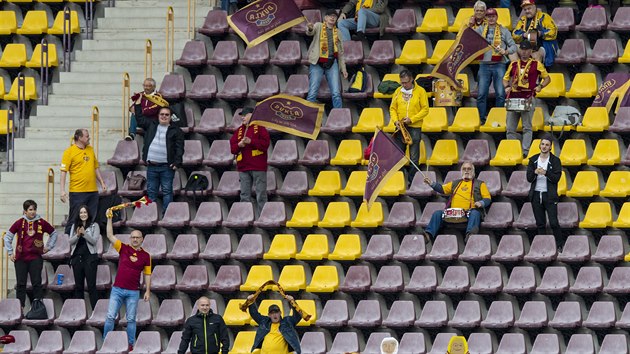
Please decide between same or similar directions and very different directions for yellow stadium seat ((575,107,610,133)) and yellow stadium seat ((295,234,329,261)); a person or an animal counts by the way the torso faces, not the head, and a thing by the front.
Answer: same or similar directions

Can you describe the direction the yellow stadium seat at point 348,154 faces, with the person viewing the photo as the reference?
facing the viewer and to the left of the viewer

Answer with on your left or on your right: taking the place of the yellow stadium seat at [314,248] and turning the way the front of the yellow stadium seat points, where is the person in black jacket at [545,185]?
on your left

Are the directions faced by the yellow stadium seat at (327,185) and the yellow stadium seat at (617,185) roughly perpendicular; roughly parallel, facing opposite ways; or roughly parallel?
roughly parallel

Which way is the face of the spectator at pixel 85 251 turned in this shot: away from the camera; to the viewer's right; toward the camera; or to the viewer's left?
toward the camera

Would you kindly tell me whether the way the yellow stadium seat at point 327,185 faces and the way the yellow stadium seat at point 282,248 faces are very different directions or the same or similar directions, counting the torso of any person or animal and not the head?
same or similar directions

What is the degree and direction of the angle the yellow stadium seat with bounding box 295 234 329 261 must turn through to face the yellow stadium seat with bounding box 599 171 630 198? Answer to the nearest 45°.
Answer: approximately 135° to its left

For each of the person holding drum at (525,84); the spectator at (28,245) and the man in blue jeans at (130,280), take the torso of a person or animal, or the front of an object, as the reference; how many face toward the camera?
3

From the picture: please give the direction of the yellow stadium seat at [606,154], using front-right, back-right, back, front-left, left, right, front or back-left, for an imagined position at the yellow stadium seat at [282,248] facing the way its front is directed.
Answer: back-left

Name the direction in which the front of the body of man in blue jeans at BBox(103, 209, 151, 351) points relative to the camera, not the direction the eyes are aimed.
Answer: toward the camera
